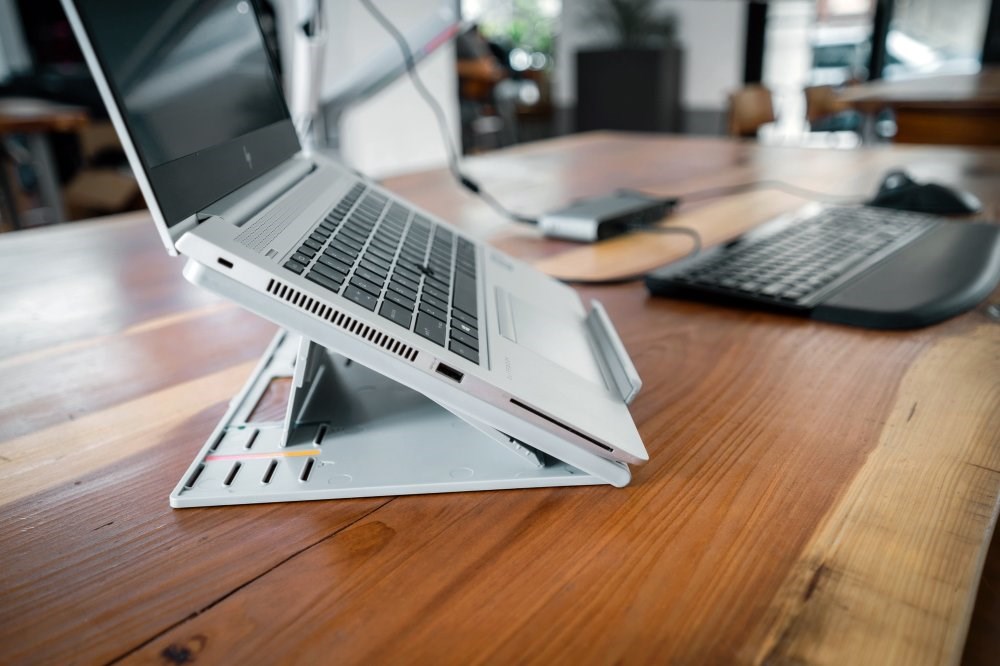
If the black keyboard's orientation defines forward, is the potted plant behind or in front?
behind

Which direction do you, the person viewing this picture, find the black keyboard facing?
facing the viewer and to the right of the viewer

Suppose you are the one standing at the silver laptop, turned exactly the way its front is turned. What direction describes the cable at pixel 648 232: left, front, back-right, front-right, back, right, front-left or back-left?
left

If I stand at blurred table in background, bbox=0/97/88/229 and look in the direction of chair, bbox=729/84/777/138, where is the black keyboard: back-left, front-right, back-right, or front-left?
front-right

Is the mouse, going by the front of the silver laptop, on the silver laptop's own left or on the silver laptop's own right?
on the silver laptop's own left

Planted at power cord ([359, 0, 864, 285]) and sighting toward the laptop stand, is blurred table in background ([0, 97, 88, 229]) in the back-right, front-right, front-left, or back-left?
back-right
